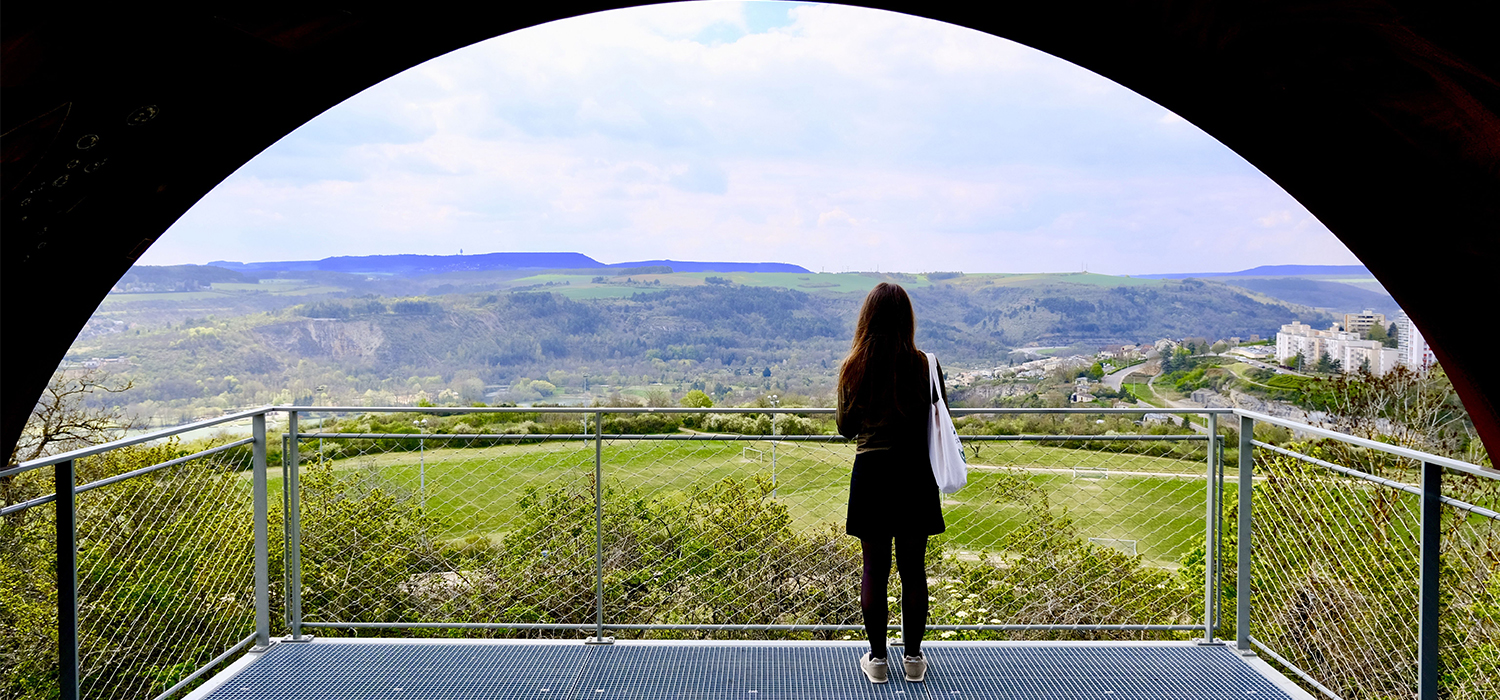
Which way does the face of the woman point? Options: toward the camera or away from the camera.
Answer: away from the camera

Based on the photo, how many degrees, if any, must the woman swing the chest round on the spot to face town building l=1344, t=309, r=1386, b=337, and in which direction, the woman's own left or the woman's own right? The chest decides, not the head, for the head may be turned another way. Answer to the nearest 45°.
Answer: approximately 45° to the woman's own right

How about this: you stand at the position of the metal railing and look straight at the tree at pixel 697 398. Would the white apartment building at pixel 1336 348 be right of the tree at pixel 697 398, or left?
right

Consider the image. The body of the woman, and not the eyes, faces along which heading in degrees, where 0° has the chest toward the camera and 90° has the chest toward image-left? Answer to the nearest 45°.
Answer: approximately 180°

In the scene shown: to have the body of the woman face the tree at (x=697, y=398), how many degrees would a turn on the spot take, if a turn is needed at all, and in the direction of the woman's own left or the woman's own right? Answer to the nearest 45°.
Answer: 0° — they already face it

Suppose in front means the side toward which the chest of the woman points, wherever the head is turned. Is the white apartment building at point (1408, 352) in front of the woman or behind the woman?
in front

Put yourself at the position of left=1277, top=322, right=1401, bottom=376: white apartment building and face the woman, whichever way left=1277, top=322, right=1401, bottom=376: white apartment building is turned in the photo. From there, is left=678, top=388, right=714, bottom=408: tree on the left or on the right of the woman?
right
